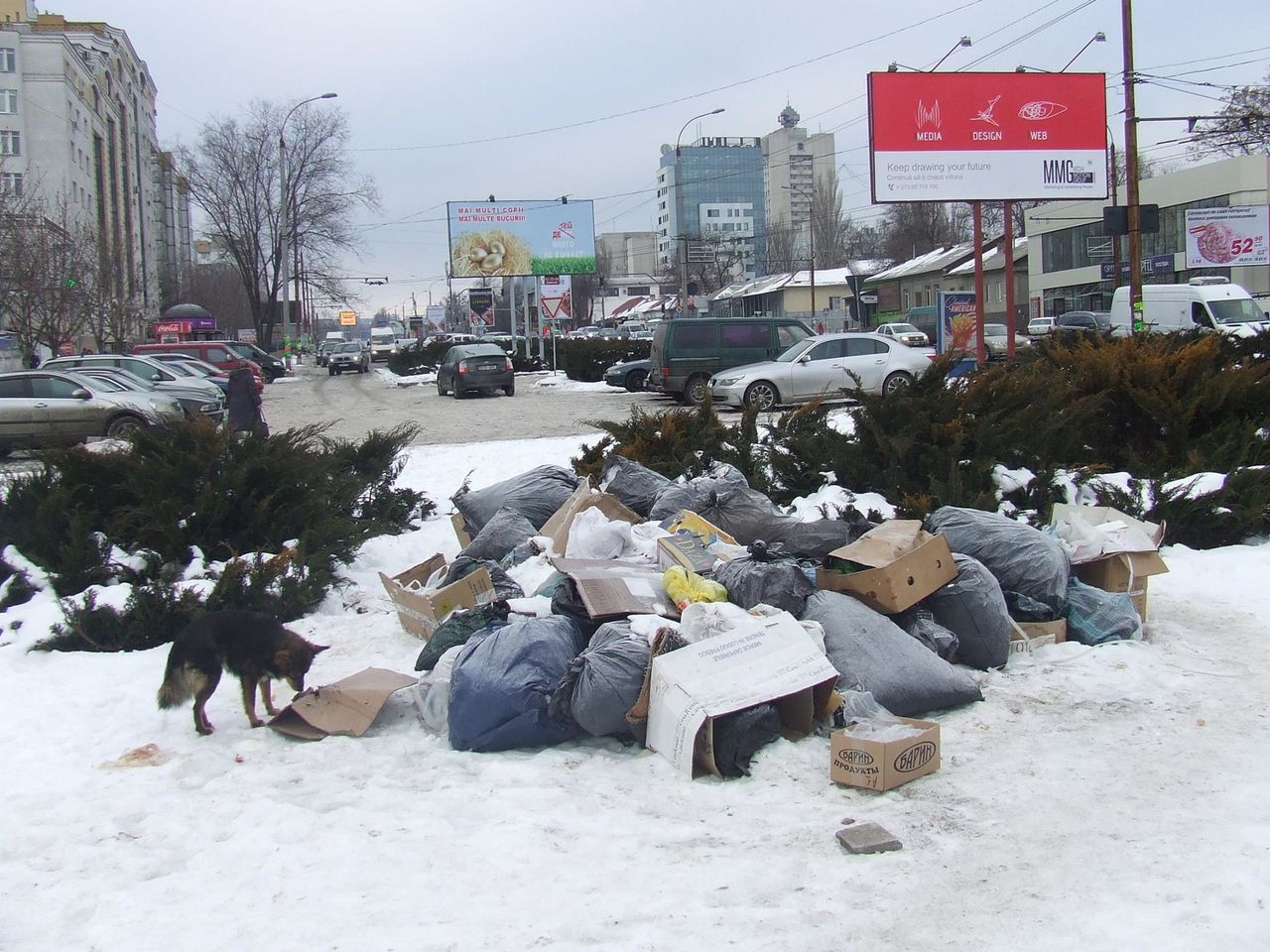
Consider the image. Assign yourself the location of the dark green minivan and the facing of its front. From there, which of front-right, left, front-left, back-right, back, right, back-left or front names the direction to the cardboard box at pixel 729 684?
right

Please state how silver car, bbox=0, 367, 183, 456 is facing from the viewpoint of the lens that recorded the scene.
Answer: facing to the right of the viewer

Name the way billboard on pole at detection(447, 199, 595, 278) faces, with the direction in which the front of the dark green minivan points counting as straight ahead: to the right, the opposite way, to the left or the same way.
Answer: to the right

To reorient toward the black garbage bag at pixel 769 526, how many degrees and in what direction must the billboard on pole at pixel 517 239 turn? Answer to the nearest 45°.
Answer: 0° — it already faces it

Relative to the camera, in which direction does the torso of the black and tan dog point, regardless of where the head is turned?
to the viewer's right

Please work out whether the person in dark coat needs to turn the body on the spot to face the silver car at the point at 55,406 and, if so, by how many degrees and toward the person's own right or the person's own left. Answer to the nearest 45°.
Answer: approximately 45° to the person's own left

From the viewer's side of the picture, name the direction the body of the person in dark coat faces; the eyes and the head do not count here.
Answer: away from the camera

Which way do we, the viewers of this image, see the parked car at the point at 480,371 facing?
facing away from the viewer and to the left of the viewer

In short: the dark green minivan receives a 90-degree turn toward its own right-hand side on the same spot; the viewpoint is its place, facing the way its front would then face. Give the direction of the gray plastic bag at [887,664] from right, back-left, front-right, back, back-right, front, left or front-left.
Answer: front

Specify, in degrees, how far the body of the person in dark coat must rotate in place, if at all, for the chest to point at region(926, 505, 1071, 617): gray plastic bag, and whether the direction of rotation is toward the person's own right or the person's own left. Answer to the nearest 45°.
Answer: approximately 180°

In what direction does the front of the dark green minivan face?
to the viewer's right
